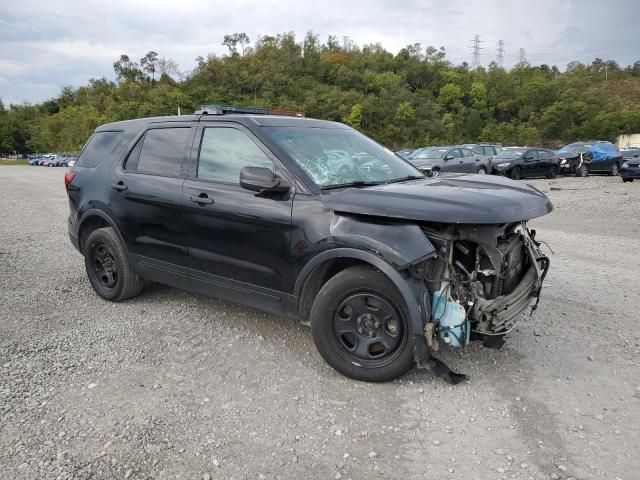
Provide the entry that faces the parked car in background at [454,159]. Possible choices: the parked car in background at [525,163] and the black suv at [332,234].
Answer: the parked car in background at [525,163]

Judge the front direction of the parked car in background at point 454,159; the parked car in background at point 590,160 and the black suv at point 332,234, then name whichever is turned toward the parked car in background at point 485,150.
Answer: the parked car in background at point 590,160

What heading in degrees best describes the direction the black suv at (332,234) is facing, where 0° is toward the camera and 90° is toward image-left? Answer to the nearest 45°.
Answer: approximately 315°

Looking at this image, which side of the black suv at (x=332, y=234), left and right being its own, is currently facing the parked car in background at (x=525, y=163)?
left

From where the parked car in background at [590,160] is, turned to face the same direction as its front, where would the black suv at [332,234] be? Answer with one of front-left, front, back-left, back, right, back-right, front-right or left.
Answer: front-left

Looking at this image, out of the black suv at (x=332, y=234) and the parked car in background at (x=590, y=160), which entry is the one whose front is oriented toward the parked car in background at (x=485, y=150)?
the parked car in background at (x=590, y=160)

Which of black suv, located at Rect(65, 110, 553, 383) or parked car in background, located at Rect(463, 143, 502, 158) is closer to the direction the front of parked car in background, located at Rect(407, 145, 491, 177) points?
the black suv

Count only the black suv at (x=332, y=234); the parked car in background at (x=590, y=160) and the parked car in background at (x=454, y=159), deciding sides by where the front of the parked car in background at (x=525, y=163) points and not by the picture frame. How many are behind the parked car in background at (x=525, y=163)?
1

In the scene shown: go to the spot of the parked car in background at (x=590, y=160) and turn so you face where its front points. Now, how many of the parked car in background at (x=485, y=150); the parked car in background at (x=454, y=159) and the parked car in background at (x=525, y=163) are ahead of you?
3

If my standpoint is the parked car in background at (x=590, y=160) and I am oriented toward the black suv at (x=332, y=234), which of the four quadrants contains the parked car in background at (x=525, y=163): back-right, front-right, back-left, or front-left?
front-right

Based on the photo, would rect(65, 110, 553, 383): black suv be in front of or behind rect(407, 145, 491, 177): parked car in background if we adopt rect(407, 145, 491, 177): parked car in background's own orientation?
in front

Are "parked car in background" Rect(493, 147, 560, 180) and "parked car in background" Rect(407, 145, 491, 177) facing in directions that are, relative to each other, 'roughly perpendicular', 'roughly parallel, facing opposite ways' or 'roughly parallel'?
roughly parallel

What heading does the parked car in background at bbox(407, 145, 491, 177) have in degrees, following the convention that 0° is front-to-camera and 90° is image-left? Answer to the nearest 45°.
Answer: approximately 45°

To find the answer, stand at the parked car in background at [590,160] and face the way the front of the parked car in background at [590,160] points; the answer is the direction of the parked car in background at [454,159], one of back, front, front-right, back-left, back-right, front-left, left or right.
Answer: front

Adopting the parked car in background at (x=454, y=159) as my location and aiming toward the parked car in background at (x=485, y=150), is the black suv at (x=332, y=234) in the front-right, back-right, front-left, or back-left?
back-right

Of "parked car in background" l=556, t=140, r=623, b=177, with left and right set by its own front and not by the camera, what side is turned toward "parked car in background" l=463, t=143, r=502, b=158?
front

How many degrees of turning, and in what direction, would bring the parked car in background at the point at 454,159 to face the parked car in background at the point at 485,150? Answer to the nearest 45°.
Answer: approximately 180°

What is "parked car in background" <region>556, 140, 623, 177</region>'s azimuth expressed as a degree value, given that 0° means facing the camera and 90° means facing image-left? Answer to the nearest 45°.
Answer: approximately 45°

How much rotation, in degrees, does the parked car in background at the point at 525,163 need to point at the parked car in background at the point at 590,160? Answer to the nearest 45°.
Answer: approximately 180°
